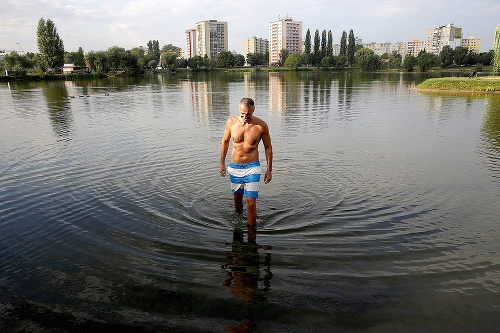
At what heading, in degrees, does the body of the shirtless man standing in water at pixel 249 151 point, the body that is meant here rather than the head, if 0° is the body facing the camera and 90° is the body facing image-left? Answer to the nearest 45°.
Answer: approximately 0°

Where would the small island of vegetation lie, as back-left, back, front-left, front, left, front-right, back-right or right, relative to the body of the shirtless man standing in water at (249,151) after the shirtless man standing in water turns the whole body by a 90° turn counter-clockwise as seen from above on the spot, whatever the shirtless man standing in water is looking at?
front-left

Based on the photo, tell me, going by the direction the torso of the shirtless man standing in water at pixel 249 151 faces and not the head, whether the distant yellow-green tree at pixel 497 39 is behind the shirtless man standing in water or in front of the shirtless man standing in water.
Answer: behind
